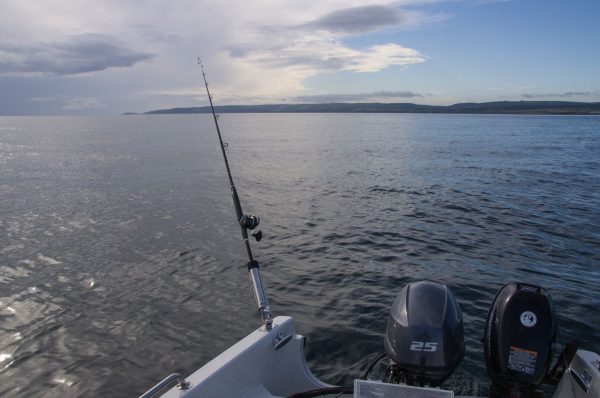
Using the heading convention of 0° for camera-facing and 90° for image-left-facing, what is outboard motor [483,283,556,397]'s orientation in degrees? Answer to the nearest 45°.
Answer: approximately 0°
